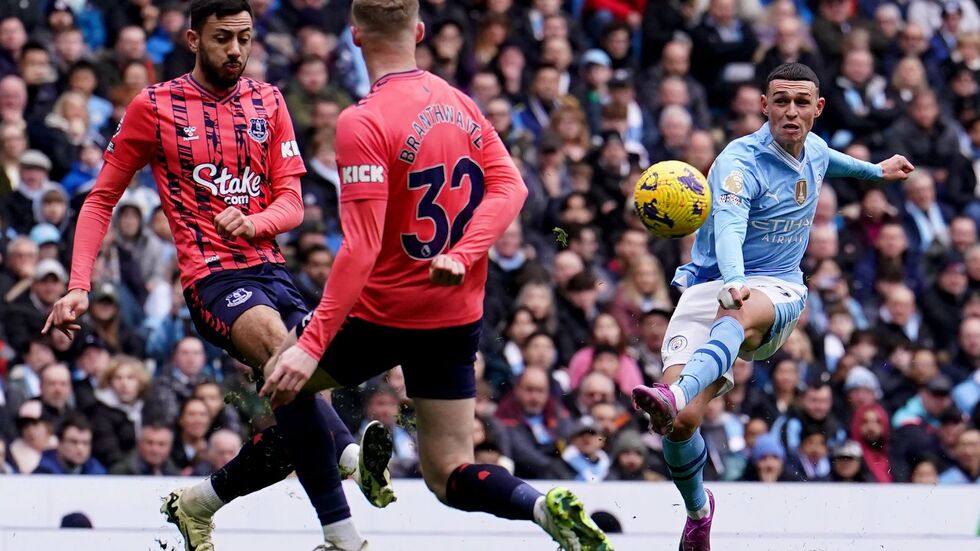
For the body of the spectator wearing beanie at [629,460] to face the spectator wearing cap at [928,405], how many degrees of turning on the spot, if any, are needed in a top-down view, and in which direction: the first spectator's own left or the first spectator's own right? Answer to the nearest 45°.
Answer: approximately 135° to the first spectator's own left

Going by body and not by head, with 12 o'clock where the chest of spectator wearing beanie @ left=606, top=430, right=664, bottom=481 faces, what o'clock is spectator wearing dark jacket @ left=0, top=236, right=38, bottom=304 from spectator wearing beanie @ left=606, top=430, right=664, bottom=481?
spectator wearing dark jacket @ left=0, top=236, right=38, bottom=304 is roughly at 3 o'clock from spectator wearing beanie @ left=606, top=430, right=664, bottom=481.

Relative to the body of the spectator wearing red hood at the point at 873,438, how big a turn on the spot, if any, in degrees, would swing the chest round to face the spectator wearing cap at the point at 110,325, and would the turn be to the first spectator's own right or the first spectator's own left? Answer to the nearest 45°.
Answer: approximately 90° to the first spectator's own right
